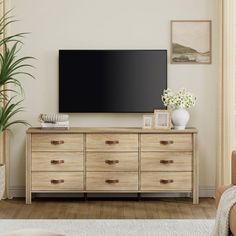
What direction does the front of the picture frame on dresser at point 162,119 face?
toward the camera

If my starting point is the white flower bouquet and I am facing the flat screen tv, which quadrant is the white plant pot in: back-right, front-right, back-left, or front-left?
front-left

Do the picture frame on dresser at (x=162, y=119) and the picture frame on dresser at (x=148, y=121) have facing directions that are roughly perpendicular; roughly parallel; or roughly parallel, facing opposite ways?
roughly parallel

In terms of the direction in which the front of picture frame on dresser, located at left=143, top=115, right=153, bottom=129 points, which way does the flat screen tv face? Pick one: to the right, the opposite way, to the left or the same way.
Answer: the same way

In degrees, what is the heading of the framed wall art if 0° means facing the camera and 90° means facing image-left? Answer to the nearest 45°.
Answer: approximately 0°

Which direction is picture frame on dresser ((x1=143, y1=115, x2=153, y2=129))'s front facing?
toward the camera

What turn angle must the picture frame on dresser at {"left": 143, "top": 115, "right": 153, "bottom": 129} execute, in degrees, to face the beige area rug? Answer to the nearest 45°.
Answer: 0° — it already faces it

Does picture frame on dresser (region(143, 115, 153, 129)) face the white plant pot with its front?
no

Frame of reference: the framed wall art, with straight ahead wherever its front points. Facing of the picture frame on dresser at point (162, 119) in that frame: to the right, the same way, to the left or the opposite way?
the same way

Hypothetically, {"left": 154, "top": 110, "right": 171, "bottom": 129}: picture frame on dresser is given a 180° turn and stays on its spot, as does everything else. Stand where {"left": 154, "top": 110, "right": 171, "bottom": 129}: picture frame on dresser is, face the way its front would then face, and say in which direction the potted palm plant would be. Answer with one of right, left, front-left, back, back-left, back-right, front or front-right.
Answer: left

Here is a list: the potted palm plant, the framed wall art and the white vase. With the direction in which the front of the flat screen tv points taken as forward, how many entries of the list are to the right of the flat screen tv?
1

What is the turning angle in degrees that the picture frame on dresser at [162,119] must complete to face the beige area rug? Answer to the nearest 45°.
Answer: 0° — it already faces it
